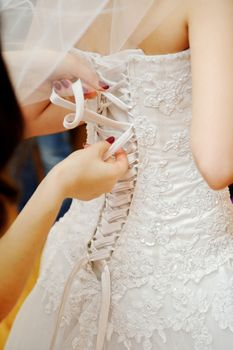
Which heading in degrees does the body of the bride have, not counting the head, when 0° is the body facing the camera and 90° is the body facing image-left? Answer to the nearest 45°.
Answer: approximately 225°
